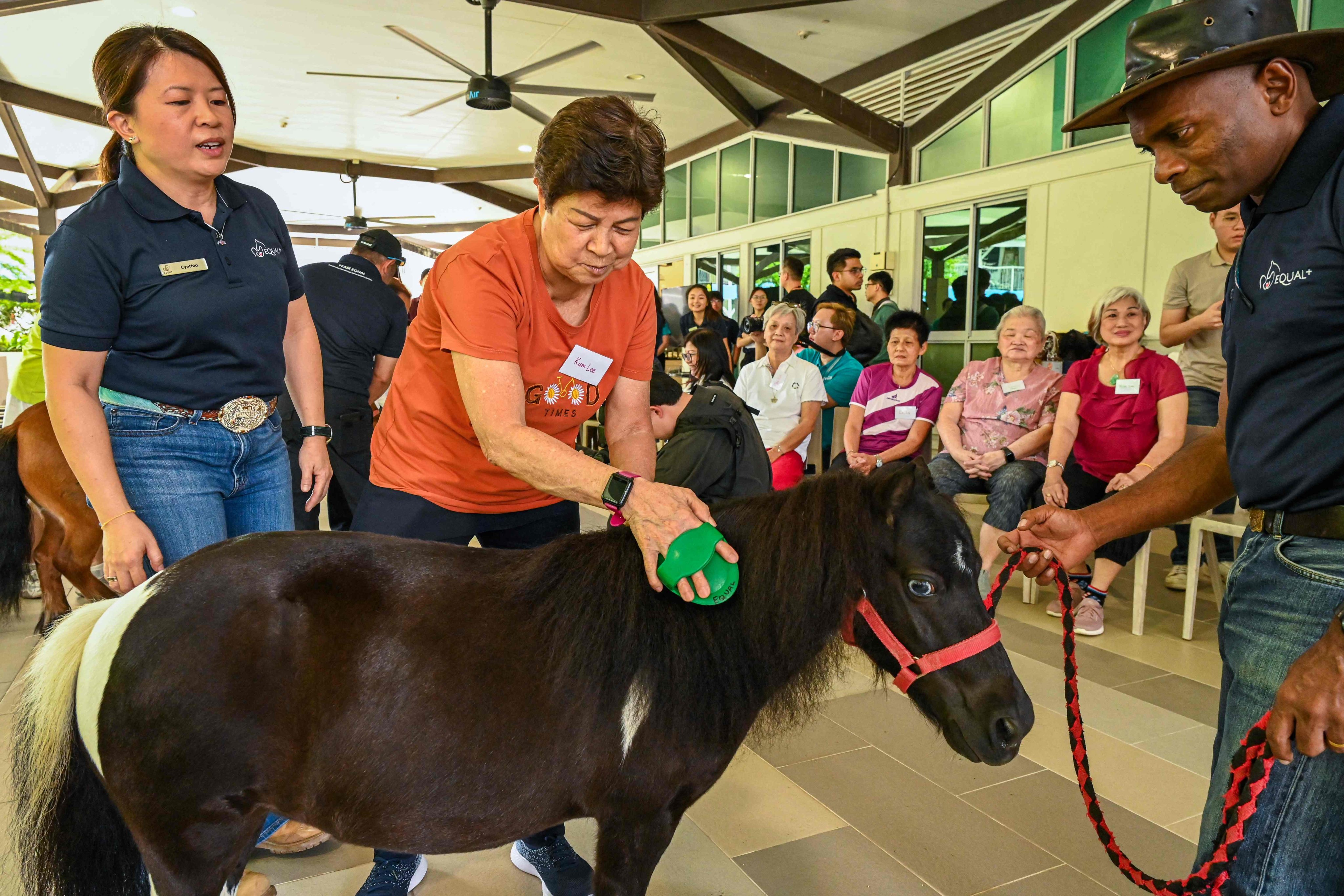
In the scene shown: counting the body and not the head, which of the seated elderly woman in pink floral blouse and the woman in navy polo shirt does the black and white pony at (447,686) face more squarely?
the seated elderly woman in pink floral blouse

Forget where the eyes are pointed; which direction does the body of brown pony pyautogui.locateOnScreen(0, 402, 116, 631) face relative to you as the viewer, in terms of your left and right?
facing away from the viewer and to the right of the viewer

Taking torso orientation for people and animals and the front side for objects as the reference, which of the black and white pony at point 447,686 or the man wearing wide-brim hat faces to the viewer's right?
the black and white pony

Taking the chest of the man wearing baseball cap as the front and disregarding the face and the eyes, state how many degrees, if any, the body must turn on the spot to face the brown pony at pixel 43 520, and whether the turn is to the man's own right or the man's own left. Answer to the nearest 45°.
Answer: approximately 135° to the man's own left

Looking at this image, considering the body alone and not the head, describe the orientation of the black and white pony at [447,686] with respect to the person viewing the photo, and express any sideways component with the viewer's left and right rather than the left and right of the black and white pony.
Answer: facing to the right of the viewer

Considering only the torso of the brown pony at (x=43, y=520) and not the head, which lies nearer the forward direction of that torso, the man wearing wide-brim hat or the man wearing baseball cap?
the man wearing baseball cap

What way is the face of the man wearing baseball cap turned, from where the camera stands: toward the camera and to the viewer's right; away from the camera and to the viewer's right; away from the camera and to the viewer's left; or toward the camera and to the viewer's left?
away from the camera and to the viewer's right

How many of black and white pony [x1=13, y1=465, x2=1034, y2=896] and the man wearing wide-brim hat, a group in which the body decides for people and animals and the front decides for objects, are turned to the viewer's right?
1

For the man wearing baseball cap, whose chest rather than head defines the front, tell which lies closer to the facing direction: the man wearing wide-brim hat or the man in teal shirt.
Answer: the man in teal shirt

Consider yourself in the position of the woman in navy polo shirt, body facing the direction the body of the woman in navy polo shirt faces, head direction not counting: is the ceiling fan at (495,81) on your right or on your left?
on your left

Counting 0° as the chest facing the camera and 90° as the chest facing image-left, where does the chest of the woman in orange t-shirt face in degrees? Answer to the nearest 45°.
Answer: approximately 315°
